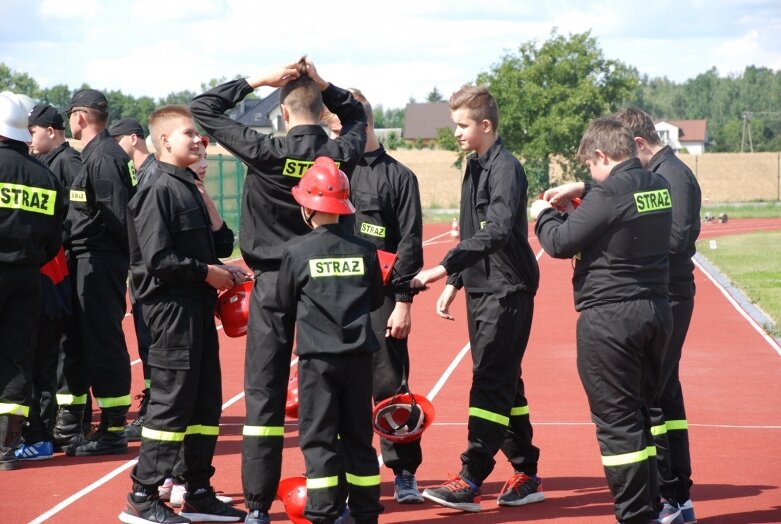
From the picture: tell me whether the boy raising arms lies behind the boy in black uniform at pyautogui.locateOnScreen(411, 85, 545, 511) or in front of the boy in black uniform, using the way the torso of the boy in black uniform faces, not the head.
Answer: in front

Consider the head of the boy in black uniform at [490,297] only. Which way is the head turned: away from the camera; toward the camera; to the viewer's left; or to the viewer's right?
to the viewer's left

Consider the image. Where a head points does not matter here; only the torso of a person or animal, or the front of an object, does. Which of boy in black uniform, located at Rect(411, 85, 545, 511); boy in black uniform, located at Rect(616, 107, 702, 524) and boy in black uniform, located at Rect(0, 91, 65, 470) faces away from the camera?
boy in black uniform, located at Rect(0, 91, 65, 470)

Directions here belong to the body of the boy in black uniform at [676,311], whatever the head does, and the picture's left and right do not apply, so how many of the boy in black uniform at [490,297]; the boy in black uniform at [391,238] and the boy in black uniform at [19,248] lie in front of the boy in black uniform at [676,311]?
3

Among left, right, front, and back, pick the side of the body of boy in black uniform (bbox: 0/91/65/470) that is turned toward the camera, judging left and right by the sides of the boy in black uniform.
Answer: back

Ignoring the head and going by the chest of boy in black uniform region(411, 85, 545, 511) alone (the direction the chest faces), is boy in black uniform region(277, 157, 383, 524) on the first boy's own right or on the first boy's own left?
on the first boy's own left

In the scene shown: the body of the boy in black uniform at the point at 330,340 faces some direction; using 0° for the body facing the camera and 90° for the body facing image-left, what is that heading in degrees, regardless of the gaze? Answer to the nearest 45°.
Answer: approximately 180°

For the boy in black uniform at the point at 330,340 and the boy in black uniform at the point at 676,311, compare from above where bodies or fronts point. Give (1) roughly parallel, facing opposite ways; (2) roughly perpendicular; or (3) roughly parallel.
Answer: roughly perpendicular

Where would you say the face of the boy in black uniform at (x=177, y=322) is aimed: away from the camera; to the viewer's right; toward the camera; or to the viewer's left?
to the viewer's right

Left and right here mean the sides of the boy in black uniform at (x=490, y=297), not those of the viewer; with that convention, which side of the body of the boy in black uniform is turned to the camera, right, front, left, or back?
left

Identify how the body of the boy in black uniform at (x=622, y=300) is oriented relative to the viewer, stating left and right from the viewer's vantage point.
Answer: facing away from the viewer and to the left of the viewer

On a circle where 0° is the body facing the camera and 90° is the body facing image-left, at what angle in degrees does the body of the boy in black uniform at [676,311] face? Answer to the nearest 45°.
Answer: approximately 90°

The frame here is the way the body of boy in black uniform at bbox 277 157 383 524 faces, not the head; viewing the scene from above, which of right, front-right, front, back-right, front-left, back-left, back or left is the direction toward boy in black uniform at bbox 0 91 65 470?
front-left

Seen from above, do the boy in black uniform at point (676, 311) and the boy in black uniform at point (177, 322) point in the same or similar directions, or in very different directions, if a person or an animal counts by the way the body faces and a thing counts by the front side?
very different directions
